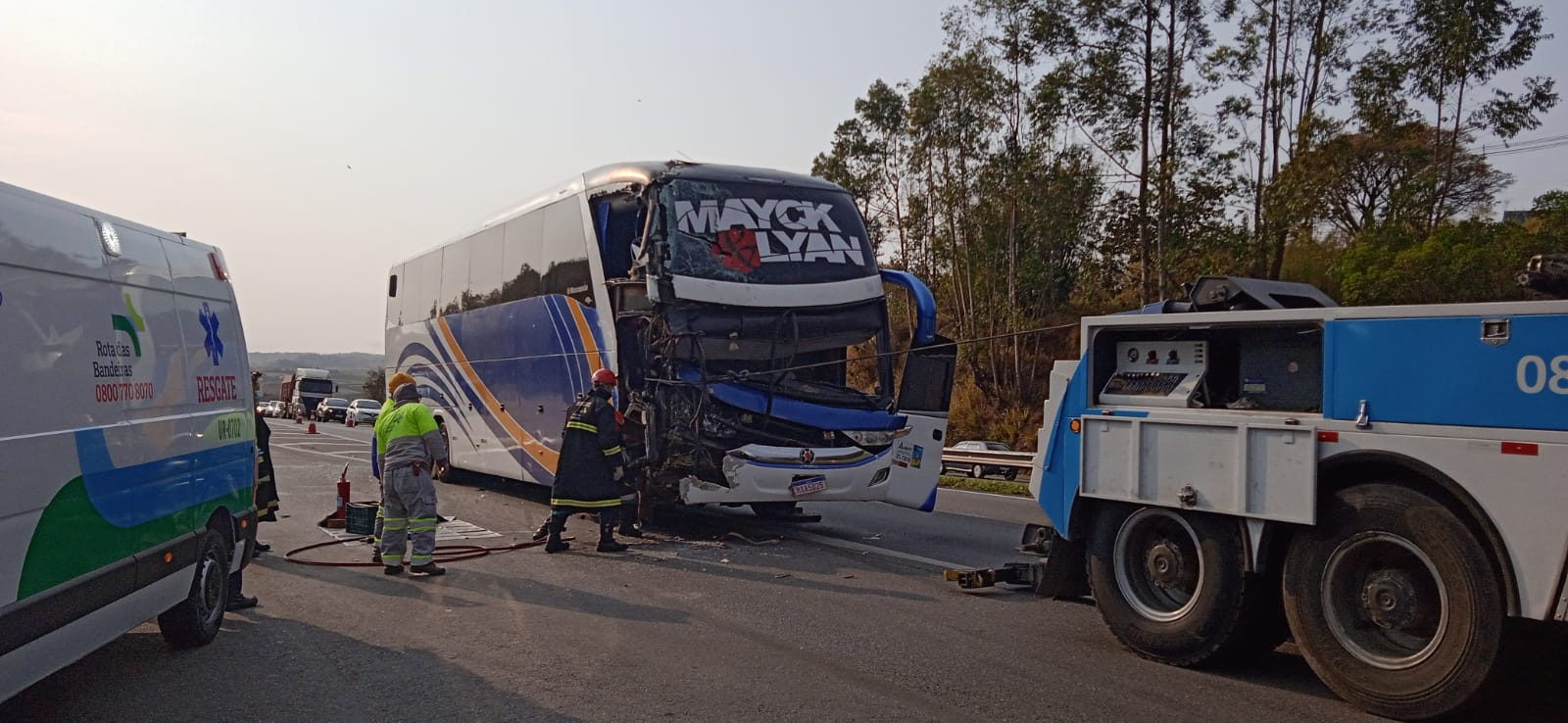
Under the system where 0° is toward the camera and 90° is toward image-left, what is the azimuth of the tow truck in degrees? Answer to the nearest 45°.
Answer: approximately 315°

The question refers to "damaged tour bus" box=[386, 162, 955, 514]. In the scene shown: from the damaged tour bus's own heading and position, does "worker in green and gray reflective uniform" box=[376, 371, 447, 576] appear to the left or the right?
on its right
